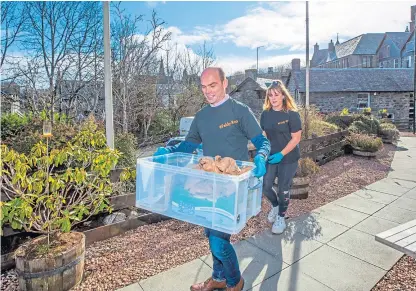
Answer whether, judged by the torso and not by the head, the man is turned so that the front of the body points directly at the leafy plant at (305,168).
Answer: no

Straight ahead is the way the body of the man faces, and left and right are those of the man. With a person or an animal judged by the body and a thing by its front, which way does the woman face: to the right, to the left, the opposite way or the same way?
the same way

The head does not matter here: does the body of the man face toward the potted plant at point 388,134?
no

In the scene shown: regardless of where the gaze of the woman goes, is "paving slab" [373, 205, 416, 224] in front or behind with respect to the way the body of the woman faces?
behind

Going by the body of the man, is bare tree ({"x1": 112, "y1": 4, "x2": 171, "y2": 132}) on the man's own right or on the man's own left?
on the man's own right

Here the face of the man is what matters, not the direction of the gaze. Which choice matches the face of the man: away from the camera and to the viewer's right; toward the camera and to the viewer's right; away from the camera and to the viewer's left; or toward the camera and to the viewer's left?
toward the camera and to the viewer's left

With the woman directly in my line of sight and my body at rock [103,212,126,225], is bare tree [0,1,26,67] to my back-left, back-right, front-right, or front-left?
back-left

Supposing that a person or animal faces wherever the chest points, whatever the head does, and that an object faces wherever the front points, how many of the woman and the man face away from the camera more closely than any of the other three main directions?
0

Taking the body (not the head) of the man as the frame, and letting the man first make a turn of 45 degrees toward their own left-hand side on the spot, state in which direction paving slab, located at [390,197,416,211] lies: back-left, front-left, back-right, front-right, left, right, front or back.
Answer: back-left

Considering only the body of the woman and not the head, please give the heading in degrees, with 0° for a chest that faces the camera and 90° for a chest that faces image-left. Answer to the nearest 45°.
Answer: approximately 45°

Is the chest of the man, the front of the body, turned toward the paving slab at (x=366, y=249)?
no

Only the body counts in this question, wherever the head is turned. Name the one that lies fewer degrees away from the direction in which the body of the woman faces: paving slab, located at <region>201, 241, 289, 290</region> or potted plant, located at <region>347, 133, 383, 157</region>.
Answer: the paving slab

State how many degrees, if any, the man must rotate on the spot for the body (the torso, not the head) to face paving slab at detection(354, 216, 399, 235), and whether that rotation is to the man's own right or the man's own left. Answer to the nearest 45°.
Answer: approximately 180°

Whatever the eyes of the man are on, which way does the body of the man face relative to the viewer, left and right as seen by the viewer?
facing the viewer and to the left of the viewer
